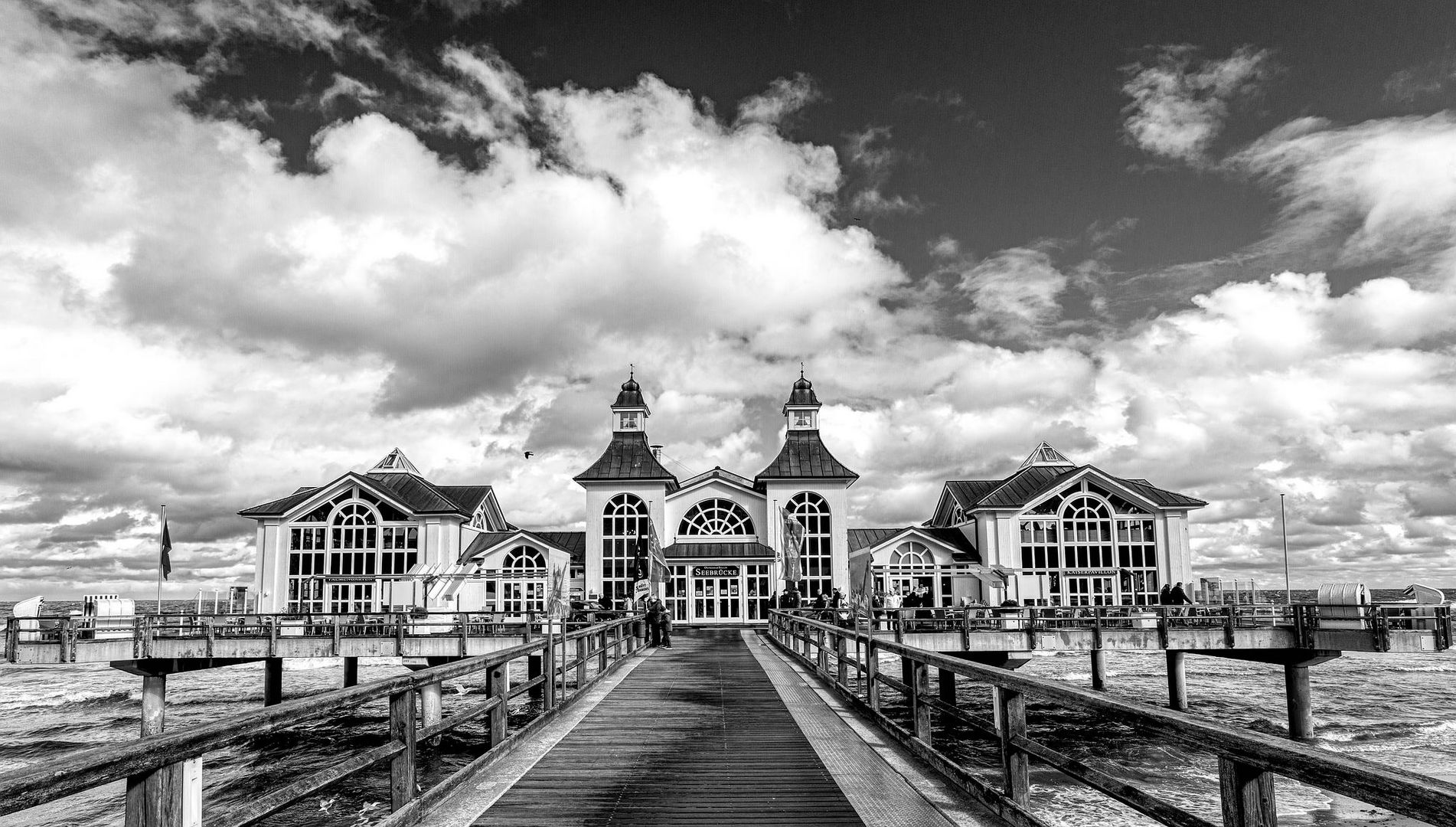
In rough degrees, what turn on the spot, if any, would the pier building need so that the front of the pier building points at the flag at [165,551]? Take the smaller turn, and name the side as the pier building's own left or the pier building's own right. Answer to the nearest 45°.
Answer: approximately 90° to the pier building's own right

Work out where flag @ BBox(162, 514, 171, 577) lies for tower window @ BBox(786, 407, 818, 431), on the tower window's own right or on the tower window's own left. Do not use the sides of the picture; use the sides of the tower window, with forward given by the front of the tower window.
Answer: on the tower window's own right

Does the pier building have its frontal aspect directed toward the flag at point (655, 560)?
yes

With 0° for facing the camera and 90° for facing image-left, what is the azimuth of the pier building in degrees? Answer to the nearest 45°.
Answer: approximately 0°

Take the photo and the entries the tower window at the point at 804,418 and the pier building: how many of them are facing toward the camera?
2

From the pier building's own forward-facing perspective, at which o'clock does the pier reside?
The pier is roughly at 12 o'clock from the pier building.

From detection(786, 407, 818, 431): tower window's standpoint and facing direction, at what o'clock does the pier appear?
The pier is roughly at 12 o'clock from the tower window.

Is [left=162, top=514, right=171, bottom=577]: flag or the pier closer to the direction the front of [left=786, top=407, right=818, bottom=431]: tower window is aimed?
the pier
